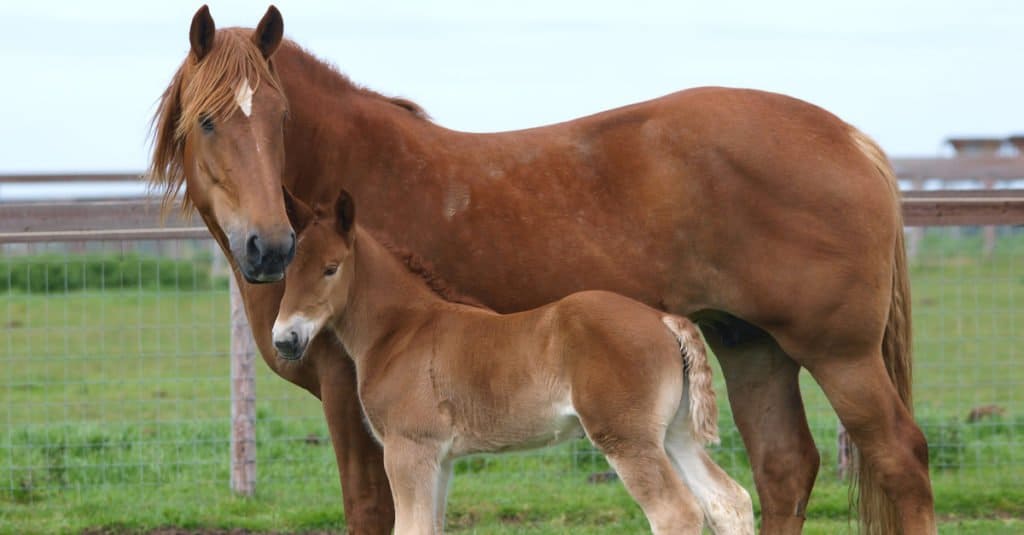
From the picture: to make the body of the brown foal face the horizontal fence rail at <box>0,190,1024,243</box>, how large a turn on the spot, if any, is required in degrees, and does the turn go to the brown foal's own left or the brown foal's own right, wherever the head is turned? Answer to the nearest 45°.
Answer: approximately 45° to the brown foal's own right

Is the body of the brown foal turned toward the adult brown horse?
no

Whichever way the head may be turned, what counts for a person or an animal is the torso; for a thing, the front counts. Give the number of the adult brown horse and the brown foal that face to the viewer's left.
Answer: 2

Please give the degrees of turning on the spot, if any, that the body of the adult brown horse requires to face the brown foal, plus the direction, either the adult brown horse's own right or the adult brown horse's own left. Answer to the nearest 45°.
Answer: approximately 45° to the adult brown horse's own left

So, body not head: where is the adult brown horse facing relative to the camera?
to the viewer's left

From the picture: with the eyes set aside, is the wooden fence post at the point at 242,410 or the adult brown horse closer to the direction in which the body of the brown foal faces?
the wooden fence post

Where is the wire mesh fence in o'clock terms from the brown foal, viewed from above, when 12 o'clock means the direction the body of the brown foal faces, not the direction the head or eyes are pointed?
The wire mesh fence is roughly at 2 o'clock from the brown foal.

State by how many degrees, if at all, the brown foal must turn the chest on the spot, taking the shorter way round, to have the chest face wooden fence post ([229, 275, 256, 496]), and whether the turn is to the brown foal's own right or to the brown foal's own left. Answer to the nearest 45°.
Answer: approximately 45° to the brown foal's own right

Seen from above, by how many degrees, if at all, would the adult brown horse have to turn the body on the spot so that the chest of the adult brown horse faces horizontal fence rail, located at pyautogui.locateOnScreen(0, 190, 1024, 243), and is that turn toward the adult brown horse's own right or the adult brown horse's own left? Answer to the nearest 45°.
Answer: approximately 45° to the adult brown horse's own right

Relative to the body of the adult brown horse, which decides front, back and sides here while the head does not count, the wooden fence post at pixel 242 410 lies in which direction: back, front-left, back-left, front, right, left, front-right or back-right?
front-right

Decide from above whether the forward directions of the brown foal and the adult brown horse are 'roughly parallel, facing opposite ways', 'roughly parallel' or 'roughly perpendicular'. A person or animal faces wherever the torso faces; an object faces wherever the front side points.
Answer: roughly parallel

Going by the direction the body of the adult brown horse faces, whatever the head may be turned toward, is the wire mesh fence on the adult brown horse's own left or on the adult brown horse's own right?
on the adult brown horse's own right

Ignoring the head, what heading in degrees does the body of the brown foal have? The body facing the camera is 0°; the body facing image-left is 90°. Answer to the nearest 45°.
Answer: approximately 90°
